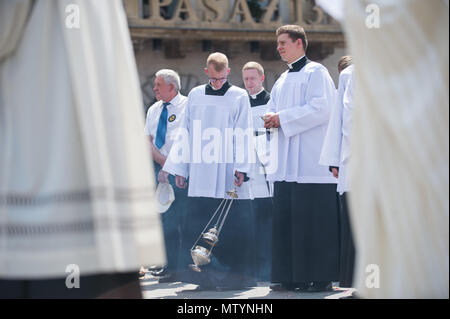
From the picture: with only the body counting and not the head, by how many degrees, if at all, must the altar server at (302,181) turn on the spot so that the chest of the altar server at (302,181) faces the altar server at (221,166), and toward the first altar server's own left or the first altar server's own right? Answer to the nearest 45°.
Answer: approximately 90° to the first altar server's own right

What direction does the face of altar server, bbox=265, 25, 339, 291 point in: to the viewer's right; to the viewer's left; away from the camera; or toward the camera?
to the viewer's left

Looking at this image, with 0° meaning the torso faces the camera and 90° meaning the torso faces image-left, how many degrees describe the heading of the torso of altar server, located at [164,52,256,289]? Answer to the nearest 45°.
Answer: approximately 0°

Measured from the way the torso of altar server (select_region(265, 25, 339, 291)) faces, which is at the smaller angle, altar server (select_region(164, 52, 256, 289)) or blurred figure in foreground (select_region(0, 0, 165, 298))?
the blurred figure in foreground

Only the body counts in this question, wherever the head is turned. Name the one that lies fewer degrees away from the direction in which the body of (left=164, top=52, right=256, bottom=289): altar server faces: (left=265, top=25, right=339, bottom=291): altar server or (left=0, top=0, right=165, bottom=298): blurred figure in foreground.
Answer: the blurred figure in foreground

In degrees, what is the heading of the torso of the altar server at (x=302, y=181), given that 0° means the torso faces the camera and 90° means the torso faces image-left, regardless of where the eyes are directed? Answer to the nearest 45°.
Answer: approximately 45°
